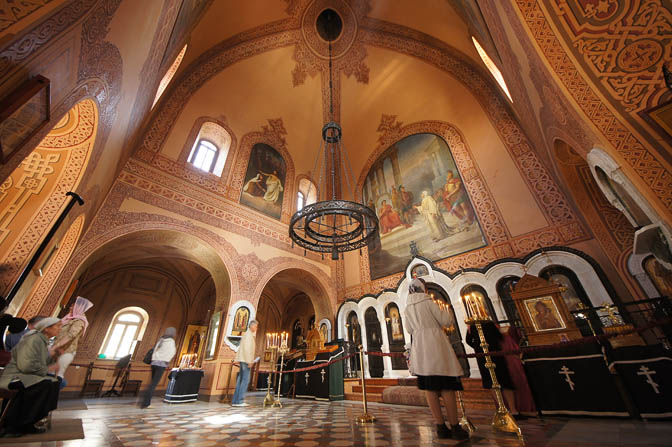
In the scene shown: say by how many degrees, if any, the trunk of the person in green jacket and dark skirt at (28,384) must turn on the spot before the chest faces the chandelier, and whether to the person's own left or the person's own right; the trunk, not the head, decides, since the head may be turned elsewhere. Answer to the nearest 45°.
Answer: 0° — they already face it

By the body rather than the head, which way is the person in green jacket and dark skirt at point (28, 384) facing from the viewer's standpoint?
to the viewer's right

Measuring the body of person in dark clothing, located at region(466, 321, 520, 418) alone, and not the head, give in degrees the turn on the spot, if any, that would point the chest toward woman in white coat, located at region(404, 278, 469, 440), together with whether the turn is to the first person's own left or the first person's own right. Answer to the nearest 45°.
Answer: approximately 90° to the first person's own left

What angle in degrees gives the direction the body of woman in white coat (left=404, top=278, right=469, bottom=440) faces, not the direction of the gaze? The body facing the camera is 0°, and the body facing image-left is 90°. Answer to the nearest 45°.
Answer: approximately 225°

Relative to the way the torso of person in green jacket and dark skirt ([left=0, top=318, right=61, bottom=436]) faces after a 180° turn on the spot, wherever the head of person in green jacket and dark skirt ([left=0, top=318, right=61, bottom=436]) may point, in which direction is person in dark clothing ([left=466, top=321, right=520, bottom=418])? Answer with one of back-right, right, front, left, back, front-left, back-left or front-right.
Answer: back-left

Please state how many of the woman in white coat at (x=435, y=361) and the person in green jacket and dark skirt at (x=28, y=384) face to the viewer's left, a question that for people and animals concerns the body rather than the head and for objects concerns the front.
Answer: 0
